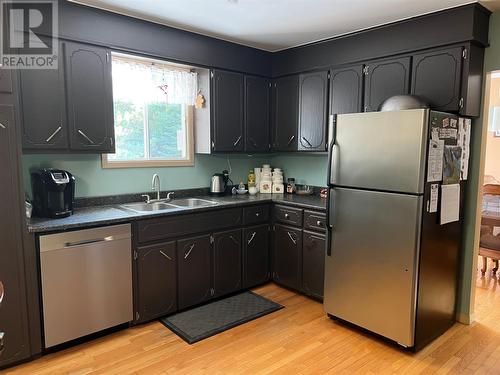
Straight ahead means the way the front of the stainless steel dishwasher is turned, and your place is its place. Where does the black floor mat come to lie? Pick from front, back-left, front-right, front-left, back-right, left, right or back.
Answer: front-left

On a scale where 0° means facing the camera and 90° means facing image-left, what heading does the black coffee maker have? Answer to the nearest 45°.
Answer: approximately 315°

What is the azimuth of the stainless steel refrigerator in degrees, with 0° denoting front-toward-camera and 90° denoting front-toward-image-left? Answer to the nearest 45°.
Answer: approximately 45°

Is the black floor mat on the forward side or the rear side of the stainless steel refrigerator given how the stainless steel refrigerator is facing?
on the forward side

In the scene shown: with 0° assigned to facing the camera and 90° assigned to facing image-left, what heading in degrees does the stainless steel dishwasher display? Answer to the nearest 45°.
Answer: approximately 315°

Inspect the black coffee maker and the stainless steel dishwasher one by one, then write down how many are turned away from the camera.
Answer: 0

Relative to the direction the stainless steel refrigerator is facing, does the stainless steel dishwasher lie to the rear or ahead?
ahead

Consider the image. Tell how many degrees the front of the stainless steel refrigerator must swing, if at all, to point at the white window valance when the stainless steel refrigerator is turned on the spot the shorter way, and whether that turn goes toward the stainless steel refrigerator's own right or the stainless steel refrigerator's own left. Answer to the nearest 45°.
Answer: approximately 45° to the stainless steel refrigerator's own right
